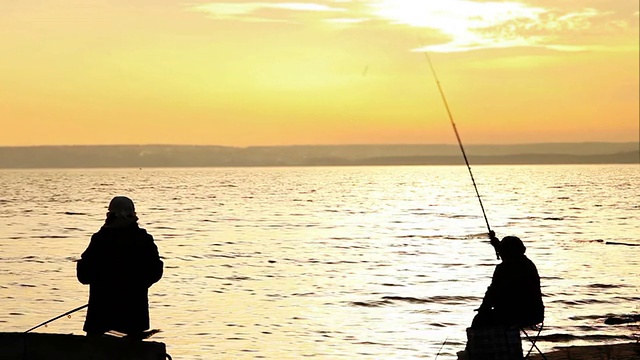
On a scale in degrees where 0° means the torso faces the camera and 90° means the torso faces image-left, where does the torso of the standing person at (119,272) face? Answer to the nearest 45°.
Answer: approximately 180°
